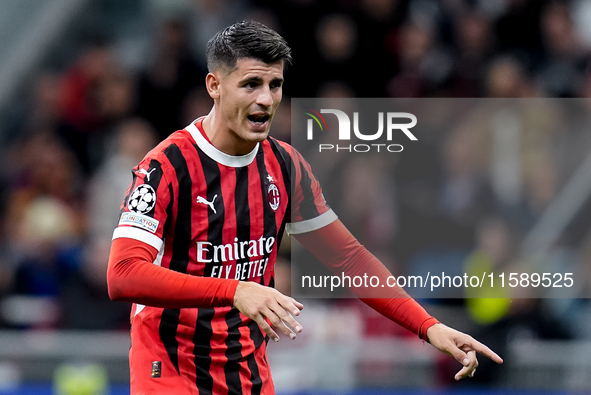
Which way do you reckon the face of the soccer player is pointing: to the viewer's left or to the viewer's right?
to the viewer's right

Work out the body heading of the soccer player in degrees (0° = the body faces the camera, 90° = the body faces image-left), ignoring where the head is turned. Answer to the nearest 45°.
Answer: approximately 315°
